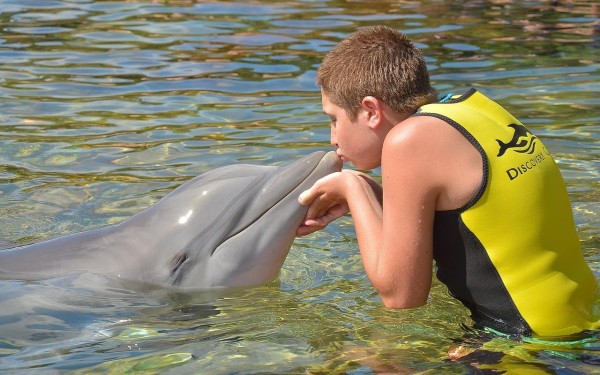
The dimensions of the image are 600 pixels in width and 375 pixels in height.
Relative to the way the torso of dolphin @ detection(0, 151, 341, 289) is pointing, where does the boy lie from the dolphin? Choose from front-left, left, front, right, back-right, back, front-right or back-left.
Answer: front-right

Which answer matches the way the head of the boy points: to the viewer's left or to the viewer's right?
to the viewer's left

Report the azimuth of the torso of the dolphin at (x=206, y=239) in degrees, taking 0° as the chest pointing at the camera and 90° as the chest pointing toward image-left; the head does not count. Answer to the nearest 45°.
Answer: approximately 270°
